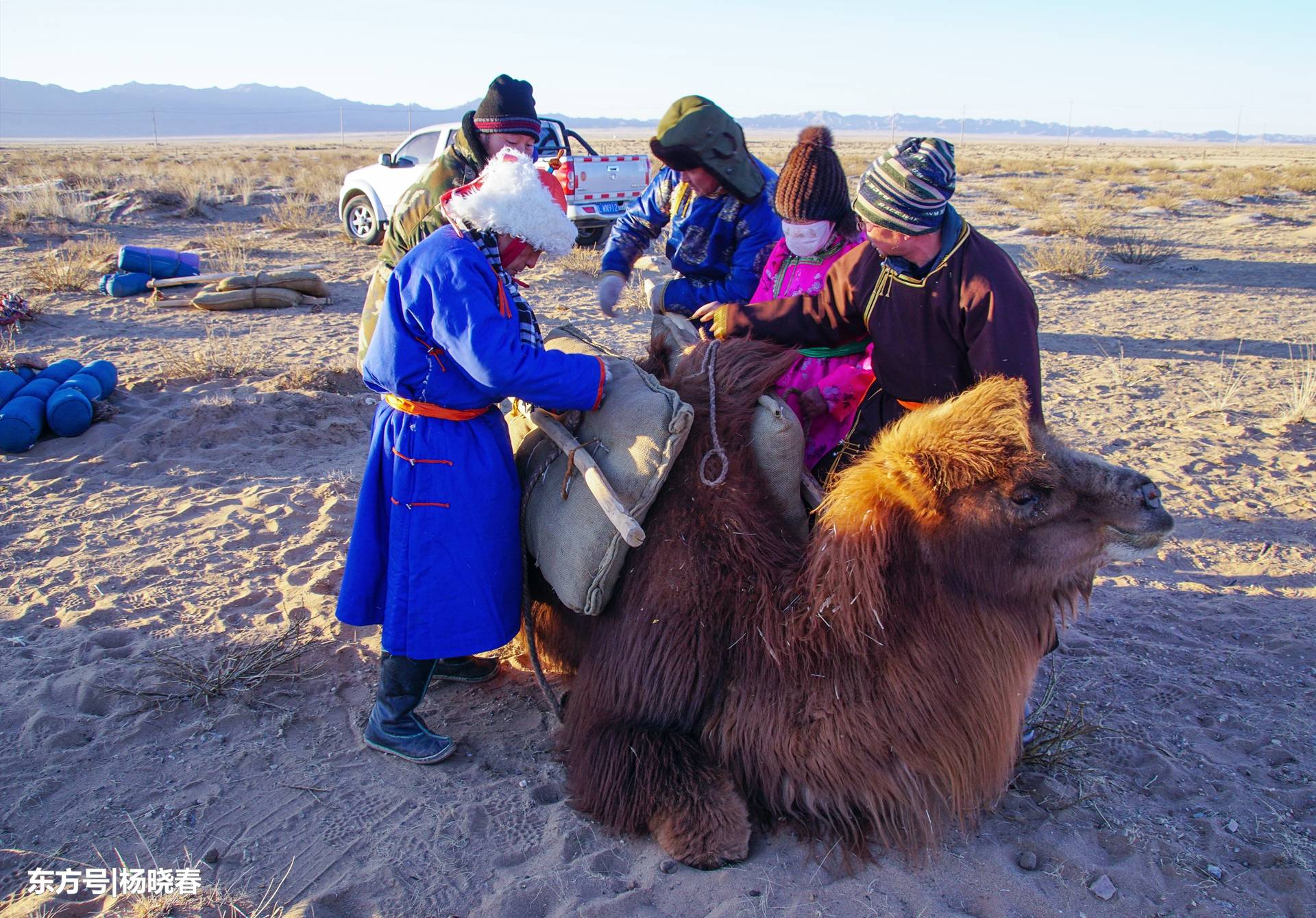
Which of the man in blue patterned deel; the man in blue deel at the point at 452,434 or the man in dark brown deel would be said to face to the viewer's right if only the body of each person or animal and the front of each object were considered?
the man in blue deel

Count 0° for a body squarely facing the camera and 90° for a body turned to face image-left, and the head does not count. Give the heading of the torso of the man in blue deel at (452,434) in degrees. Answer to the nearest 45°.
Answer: approximately 270°

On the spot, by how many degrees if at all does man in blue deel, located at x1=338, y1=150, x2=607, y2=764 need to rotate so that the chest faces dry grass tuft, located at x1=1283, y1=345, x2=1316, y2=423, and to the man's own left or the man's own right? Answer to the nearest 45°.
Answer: approximately 45° to the man's own left

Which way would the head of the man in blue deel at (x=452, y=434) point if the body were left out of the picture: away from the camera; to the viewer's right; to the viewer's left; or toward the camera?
to the viewer's right

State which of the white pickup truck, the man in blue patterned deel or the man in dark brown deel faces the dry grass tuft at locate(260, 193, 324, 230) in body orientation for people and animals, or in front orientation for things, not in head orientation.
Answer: the white pickup truck

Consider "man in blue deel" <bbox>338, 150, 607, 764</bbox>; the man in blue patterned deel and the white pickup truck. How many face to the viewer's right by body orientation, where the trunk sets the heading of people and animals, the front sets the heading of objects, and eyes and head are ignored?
1

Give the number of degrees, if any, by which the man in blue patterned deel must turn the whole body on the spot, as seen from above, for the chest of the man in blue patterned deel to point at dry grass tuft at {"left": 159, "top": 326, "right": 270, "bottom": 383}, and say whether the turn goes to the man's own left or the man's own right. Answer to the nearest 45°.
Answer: approximately 90° to the man's own right

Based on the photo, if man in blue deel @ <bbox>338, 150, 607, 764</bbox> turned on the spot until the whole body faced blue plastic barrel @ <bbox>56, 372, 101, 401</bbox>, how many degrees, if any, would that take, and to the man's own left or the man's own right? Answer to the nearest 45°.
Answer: approximately 135° to the man's own left
